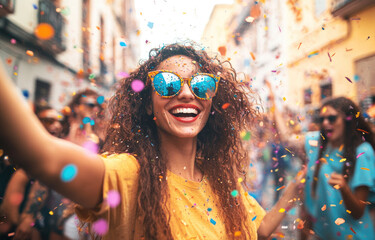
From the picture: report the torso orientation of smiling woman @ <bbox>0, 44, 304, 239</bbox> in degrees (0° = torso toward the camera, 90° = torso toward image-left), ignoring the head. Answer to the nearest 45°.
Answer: approximately 0°

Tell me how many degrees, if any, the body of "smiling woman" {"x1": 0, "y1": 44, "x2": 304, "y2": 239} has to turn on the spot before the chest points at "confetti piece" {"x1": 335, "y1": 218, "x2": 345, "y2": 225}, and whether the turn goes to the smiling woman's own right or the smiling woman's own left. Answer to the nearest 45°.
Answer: approximately 90° to the smiling woman's own left

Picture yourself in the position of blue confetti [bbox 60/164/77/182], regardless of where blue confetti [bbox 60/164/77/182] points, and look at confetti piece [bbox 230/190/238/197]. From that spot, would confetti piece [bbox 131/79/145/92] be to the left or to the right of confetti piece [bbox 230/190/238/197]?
left
